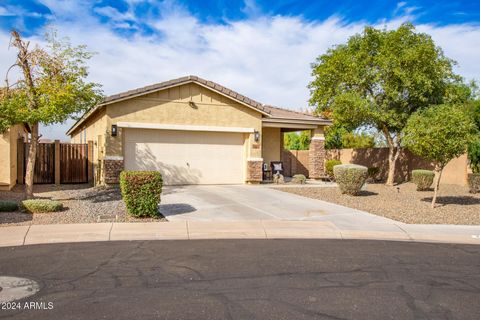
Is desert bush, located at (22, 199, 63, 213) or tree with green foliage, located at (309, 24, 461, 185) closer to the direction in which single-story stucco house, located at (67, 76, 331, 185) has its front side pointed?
the desert bush

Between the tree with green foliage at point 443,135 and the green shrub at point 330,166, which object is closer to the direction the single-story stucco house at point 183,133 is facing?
the tree with green foliage

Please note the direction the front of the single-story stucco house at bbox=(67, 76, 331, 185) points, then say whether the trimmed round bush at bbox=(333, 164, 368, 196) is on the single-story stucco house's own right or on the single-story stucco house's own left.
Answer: on the single-story stucco house's own left

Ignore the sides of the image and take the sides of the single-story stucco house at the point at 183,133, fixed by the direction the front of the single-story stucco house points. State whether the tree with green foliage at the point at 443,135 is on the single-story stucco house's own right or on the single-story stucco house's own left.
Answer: on the single-story stucco house's own left

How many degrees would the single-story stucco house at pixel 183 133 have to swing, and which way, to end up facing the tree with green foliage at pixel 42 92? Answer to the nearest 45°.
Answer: approximately 45° to its right

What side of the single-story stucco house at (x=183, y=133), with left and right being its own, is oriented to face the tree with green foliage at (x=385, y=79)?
left

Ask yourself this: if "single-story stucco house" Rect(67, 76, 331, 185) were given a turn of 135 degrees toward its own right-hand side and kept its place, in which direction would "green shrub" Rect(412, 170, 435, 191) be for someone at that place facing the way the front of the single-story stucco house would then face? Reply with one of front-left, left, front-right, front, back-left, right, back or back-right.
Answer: back-right

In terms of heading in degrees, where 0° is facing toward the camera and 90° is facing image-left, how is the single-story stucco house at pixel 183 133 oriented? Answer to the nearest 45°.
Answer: approximately 0°

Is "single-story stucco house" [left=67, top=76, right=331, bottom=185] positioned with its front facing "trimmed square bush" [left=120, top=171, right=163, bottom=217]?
yes
